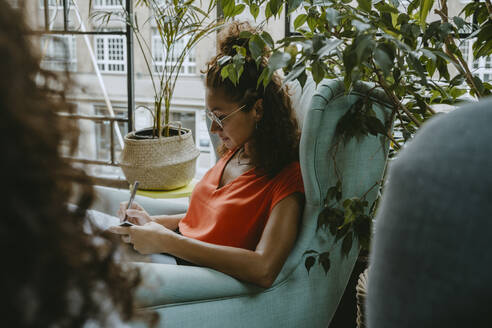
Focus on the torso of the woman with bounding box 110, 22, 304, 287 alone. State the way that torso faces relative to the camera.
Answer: to the viewer's left

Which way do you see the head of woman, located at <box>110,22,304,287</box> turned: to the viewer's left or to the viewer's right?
to the viewer's left

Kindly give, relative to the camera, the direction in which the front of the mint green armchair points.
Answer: facing to the left of the viewer

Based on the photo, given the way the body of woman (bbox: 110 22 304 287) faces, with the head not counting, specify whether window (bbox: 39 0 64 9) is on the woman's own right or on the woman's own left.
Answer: on the woman's own right
